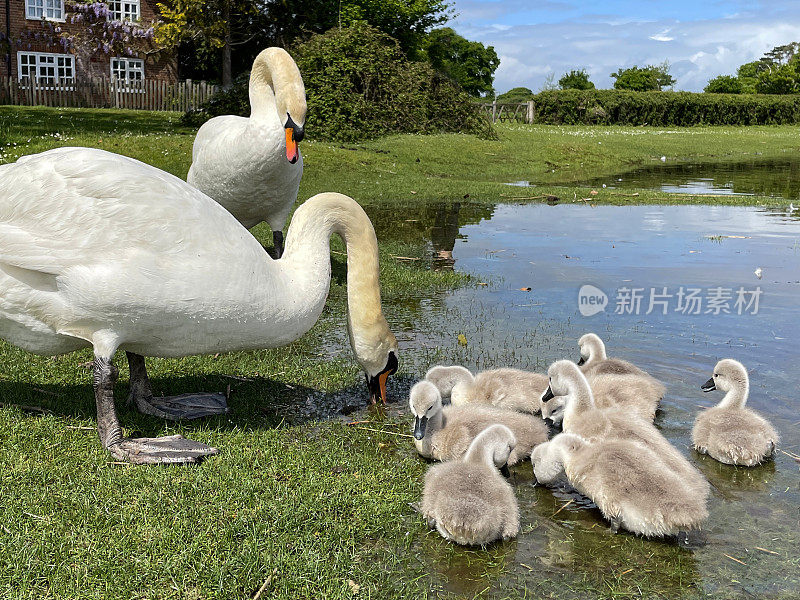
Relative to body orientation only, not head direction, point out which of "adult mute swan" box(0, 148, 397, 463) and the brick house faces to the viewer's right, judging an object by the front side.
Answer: the adult mute swan

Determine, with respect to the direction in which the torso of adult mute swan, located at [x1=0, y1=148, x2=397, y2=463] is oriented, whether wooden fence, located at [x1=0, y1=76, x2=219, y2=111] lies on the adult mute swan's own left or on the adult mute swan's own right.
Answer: on the adult mute swan's own left

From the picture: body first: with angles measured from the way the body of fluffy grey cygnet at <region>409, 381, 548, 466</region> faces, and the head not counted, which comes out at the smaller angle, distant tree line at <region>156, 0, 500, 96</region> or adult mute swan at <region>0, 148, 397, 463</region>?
the adult mute swan

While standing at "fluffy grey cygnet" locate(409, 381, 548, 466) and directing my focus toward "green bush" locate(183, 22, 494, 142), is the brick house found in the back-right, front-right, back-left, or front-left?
front-left

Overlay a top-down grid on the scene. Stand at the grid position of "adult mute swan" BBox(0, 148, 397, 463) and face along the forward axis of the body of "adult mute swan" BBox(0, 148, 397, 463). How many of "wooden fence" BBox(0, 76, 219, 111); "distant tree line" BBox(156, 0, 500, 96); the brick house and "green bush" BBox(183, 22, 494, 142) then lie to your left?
4

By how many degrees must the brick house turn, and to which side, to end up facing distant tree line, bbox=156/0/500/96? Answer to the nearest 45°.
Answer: approximately 90° to its left

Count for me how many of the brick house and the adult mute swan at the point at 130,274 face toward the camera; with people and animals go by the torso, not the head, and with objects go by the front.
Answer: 1

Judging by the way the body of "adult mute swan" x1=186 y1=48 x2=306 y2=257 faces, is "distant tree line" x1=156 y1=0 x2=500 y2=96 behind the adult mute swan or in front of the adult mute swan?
behind

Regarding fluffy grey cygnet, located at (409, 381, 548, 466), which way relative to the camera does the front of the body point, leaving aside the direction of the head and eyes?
to the viewer's left

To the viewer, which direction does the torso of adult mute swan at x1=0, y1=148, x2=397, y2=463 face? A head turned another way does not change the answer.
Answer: to the viewer's right

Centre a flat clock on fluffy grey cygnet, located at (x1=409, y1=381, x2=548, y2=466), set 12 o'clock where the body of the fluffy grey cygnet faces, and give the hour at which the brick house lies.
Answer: The brick house is roughly at 2 o'clock from the fluffy grey cygnet.

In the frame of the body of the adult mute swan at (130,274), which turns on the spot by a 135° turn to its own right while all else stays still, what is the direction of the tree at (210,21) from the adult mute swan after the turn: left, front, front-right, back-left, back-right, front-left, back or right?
back-right

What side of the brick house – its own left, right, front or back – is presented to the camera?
front

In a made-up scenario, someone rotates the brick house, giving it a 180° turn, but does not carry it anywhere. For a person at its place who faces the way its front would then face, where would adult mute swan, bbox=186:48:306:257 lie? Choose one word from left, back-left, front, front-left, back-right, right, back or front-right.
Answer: back

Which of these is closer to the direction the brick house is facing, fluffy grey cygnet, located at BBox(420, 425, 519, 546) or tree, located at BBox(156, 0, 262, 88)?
the fluffy grey cygnet

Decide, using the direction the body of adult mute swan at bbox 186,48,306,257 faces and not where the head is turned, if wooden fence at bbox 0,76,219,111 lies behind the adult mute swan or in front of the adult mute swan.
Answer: behind

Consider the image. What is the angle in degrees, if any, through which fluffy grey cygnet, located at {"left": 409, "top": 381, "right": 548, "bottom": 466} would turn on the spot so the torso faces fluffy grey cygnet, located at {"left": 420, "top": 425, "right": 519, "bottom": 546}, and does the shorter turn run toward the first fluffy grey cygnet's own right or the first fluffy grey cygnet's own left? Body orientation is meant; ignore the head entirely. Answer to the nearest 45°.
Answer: approximately 90° to the first fluffy grey cygnet's own left
